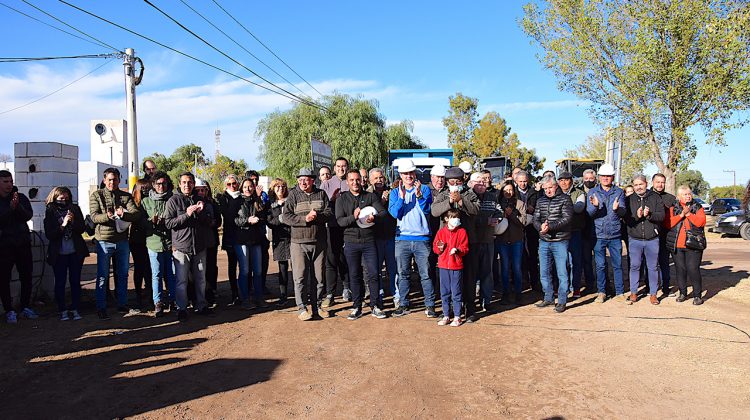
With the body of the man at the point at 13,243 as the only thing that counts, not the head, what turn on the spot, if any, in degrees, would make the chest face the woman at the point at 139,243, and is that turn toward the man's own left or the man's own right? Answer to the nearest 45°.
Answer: approximately 45° to the man's own left

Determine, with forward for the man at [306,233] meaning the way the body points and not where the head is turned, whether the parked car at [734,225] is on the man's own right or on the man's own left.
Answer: on the man's own left

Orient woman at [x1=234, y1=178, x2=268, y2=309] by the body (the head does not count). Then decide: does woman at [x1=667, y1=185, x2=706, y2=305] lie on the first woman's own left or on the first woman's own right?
on the first woman's own left

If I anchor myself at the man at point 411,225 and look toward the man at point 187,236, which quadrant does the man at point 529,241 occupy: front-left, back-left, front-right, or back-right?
back-right

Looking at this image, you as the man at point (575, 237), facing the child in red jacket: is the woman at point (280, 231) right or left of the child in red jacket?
right

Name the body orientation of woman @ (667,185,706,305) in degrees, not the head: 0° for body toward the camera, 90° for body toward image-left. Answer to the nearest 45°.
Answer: approximately 0°

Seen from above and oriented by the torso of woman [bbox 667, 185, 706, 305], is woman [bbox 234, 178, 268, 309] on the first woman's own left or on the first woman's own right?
on the first woman's own right

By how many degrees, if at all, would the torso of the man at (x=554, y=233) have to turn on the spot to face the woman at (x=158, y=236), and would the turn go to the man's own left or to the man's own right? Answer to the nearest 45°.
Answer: approximately 45° to the man's own right

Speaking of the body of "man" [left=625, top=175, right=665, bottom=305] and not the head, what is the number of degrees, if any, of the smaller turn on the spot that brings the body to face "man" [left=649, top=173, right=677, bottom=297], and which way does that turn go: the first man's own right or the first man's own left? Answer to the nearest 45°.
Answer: approximately 135° to the first man's own left

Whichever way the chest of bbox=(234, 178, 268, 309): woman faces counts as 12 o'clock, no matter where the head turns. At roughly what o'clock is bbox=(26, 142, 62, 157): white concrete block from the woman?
The white concrete block is roughly at 4 o'clock from the woman.

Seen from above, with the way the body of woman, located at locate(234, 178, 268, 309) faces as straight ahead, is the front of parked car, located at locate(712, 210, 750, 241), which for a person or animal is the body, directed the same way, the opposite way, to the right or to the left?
to the right

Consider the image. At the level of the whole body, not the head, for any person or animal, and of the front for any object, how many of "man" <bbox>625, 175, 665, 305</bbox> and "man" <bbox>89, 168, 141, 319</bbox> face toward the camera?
2
